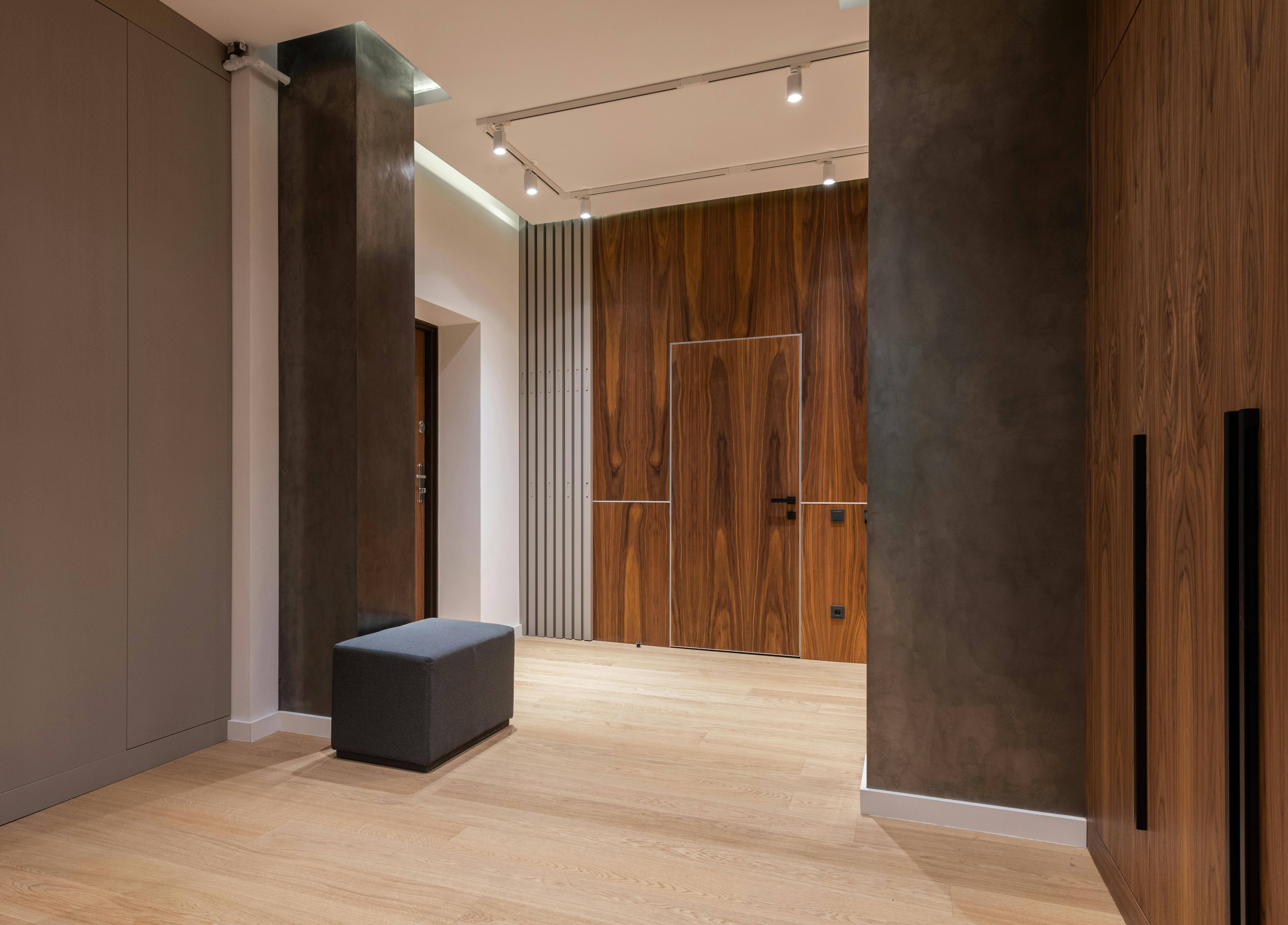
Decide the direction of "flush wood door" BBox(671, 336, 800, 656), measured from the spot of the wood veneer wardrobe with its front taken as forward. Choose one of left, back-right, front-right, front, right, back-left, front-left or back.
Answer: front-right

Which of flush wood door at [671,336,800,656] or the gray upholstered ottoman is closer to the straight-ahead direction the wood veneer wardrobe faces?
the gray upholstered ottoman

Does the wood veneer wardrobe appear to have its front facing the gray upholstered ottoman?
yes

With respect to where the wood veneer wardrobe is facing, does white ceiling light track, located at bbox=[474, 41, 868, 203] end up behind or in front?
in front

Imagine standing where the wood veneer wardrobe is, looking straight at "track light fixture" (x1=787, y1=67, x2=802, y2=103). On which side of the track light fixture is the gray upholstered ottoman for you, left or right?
left

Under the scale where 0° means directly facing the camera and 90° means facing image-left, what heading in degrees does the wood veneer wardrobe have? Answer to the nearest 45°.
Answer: approximately 90°

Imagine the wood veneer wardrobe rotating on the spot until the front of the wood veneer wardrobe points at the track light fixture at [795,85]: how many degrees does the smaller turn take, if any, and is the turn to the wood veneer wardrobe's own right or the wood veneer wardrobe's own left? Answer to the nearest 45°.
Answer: approximately 45° to the wood veneer wardrobe's own right
